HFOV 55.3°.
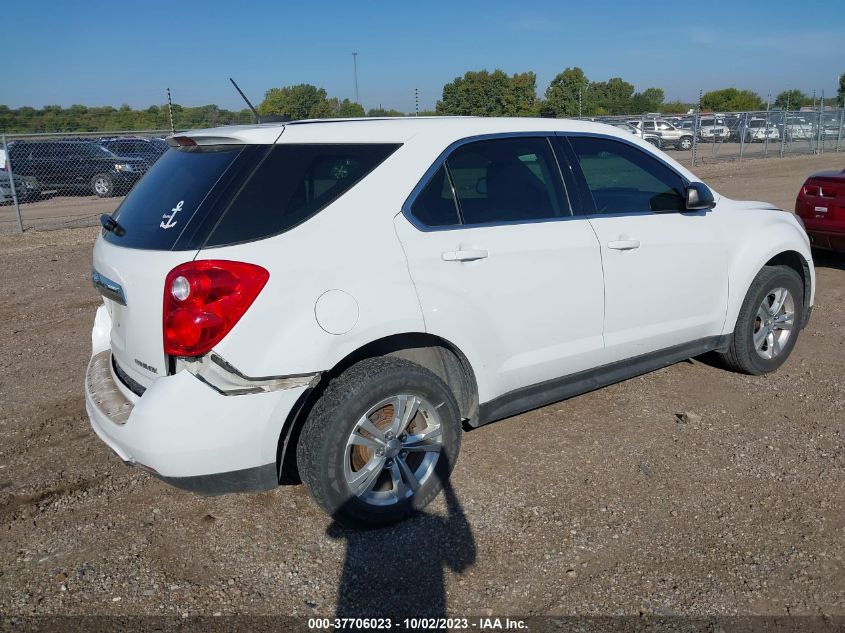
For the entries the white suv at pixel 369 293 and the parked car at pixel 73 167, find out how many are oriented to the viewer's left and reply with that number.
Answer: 0

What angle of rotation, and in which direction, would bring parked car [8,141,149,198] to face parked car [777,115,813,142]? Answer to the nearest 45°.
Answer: approximately 45° to its left

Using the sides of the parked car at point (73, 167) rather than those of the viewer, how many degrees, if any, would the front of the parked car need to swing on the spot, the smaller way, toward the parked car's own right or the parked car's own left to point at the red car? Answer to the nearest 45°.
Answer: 0° — it already faces it

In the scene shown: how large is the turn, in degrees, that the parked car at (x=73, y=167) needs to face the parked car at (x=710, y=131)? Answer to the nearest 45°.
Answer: approximately 45° to its left

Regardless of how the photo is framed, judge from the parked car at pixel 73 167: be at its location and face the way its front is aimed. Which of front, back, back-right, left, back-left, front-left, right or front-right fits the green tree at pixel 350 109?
front-left

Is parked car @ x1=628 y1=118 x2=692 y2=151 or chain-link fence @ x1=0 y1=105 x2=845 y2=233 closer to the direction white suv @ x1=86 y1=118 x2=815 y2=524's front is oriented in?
the parked car

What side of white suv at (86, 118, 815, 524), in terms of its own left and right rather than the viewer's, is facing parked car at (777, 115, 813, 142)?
front

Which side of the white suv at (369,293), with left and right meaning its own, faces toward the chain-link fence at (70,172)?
left

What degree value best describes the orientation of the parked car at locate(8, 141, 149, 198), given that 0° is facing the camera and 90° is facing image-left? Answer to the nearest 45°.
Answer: approximately 315°

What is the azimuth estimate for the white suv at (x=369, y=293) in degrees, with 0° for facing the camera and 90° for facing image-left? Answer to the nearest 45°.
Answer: approximately 225°
